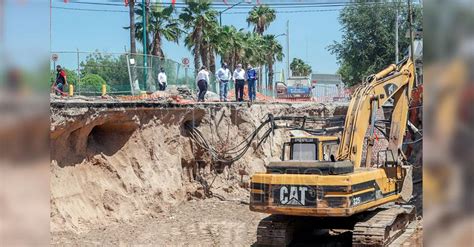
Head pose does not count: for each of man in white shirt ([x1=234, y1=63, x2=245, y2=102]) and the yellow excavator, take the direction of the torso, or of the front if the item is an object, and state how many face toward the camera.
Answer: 1

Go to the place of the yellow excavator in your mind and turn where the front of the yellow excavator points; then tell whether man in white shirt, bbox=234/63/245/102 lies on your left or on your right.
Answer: on your left

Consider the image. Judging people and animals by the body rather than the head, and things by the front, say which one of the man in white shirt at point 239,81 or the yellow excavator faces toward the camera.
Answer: the man in white shirt

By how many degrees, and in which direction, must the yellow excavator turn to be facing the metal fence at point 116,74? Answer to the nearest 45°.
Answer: approximately 90° to its left

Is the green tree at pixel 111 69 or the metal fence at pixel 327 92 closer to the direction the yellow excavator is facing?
the metal fence

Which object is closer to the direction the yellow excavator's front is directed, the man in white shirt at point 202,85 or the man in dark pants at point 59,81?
the man in white shirt

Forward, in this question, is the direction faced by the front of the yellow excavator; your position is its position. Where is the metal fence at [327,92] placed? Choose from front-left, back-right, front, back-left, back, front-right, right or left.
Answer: front-left

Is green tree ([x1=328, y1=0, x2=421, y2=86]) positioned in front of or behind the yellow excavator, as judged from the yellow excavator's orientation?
in front

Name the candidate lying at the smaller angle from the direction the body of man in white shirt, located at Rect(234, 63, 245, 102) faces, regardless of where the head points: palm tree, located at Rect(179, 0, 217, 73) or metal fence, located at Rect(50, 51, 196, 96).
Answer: the metal fence

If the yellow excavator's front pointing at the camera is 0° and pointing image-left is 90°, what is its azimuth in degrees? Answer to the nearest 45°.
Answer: approximately 225°

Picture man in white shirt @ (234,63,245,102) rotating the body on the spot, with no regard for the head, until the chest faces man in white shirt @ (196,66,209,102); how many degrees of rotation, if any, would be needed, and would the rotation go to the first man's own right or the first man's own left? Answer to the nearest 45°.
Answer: approximately 45° to the first man's own right

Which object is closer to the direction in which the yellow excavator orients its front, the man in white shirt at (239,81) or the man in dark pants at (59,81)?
the man in white shirt

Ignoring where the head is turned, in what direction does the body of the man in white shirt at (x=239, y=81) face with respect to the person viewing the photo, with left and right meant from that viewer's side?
facing the viewer
